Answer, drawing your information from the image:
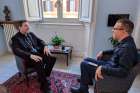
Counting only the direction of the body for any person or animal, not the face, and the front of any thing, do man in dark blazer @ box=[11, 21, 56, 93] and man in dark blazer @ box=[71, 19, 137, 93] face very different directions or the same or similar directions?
very different directions

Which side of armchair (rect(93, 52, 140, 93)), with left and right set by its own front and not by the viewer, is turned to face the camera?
left

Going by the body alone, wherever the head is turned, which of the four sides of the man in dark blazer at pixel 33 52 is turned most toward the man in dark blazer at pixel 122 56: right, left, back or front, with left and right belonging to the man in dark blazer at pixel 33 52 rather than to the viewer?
front

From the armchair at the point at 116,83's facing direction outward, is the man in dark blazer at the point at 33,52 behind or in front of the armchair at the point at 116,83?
in front

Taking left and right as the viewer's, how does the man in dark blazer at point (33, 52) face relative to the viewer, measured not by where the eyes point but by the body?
facing the viewer and to the right of the viewer

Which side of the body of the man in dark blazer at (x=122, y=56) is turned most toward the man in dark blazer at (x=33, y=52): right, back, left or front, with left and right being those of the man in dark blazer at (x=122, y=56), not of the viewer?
front

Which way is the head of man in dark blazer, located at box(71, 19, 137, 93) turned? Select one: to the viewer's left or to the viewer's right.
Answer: to the viewer's left

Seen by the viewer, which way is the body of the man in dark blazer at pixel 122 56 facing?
to the viewer's left

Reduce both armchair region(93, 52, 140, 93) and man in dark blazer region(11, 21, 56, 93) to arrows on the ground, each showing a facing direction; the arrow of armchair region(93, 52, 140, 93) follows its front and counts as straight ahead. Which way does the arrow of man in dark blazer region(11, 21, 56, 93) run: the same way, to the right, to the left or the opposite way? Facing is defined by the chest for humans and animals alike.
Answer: the opposite way
